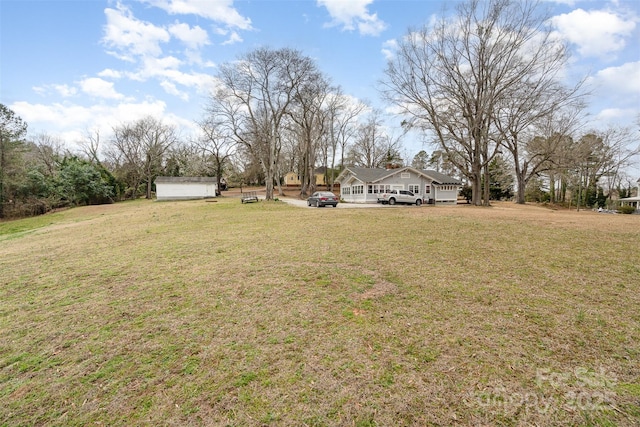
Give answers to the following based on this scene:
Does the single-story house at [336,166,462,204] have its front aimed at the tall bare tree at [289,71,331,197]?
no

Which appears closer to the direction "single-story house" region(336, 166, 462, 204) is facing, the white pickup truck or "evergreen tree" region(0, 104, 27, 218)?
the white pickup truck

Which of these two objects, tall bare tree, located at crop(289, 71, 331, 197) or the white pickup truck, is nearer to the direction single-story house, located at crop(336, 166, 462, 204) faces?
the white pickup truck

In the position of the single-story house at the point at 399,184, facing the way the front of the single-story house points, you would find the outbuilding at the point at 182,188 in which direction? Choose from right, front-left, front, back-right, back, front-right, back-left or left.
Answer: right

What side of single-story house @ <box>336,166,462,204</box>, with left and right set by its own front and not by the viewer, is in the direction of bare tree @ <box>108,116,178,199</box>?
right

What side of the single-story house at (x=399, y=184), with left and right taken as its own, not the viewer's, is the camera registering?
front

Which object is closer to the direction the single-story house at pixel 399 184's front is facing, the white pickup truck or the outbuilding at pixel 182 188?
the white pickup truck

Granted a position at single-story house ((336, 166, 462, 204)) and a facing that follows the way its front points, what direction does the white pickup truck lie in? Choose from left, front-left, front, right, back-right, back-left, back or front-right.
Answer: front

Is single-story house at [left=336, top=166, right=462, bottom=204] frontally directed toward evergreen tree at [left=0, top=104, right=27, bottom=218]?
no

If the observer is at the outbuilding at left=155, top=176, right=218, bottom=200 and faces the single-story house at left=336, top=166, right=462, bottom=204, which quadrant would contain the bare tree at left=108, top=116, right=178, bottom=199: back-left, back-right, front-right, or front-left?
back-left

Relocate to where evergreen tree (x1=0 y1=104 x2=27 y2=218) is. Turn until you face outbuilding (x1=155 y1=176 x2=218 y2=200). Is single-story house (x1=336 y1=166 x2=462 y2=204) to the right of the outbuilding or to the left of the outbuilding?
right

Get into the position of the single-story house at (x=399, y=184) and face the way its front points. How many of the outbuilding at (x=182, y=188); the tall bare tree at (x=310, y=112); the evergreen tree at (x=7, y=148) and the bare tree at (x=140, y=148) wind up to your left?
0

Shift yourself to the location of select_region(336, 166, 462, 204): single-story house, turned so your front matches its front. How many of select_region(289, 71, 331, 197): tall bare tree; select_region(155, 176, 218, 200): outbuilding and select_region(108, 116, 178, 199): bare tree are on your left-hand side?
0
